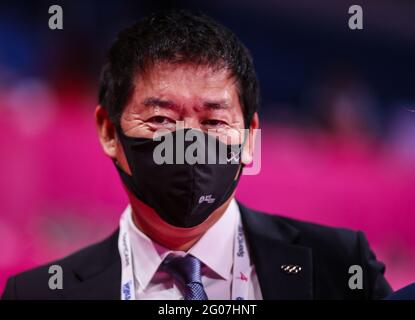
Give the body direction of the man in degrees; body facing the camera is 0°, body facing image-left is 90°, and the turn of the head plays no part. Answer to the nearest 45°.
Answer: approximately 0°
